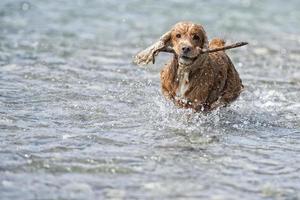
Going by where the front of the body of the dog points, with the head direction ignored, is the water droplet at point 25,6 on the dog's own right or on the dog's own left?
on the dog's own right

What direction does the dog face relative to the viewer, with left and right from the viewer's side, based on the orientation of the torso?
facing the viewer and to the left of the viewer
